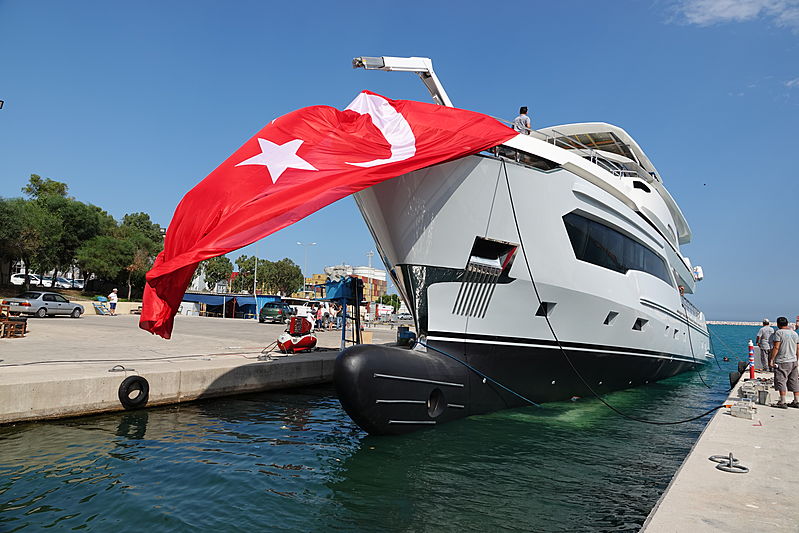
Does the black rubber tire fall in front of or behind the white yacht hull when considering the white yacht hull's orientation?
in front

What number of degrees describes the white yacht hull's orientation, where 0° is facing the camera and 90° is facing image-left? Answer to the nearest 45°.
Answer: approximately 45°

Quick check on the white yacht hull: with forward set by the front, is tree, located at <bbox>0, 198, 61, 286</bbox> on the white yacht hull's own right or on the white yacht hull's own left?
on the white yacht hull's own right

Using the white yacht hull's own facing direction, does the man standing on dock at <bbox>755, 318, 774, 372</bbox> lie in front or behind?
behind

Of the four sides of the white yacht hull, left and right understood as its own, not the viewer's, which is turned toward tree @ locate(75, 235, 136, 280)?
right

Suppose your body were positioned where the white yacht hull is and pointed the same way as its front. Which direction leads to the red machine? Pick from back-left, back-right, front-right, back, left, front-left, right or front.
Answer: right

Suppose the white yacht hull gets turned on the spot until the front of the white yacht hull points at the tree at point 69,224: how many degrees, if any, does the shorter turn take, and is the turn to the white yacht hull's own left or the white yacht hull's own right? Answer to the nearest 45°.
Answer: approximately 90° to the white yacht hull's own right

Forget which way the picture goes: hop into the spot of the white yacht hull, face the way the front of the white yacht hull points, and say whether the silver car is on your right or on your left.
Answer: on your right

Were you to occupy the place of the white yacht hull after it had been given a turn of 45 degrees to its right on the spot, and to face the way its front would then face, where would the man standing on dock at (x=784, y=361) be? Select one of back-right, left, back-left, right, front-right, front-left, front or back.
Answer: back
